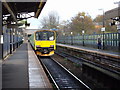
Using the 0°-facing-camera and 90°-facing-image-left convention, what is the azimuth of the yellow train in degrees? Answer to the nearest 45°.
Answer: approximately 0°

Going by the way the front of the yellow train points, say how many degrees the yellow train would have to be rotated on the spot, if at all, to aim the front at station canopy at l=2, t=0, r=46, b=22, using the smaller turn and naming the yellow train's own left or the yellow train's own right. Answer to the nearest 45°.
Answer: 0° — it already faces it

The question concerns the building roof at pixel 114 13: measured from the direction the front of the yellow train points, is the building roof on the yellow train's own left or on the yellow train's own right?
on the yellow train's own left
